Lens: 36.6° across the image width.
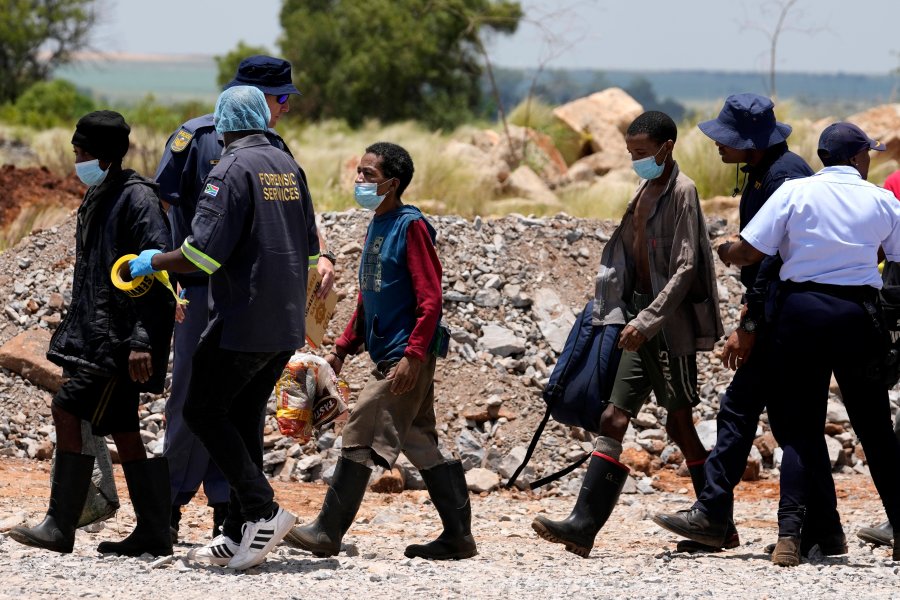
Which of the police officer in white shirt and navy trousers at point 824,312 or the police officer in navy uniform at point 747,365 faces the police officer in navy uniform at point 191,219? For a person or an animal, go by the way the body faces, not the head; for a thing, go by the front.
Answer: the police officer in navy uniform at point 747,365

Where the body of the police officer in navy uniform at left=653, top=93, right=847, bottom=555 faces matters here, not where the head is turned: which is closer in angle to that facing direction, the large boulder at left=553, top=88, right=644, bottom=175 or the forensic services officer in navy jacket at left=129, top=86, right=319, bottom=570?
the forensic services officer in navy jacket

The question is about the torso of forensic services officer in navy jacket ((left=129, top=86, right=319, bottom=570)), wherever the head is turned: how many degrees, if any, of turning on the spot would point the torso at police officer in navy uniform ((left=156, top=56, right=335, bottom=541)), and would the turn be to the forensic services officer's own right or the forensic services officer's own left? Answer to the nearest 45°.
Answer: approximately 45° to the forensic services officer's own right

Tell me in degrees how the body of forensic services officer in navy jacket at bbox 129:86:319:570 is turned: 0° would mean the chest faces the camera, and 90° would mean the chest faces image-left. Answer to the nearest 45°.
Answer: approximately 135°

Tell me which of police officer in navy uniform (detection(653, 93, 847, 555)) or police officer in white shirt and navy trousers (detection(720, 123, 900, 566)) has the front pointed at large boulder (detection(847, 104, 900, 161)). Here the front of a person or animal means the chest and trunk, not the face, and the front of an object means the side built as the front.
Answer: police officer in white shirt and navy trousers (detection(720, 123, 900, 566))

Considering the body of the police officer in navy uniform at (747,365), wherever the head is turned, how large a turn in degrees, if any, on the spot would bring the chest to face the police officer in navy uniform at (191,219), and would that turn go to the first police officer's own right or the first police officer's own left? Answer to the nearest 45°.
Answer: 0° — they already face them

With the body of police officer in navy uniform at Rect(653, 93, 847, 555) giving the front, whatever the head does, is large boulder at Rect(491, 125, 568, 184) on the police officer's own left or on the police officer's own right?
on the police officer's own right

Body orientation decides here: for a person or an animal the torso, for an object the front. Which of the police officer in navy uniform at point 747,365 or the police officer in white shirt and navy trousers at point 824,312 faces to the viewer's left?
the police officer in navy uniform at point 747,365

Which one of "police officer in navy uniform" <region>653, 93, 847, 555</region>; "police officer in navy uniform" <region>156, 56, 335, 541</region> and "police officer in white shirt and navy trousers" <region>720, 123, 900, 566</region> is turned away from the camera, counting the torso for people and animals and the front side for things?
"police officer in white shirt and navy trousers" <region>720, 123, 900, 566</region>

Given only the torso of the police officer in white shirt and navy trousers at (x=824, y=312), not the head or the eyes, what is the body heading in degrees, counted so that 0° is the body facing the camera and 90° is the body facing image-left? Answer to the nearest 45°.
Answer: approximately 180°

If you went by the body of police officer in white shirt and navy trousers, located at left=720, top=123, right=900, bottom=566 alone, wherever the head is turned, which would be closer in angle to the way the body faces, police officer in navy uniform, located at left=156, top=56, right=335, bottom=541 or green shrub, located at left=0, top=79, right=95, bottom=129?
the green shrub

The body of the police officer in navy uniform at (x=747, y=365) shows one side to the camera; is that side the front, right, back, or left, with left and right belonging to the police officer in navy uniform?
left

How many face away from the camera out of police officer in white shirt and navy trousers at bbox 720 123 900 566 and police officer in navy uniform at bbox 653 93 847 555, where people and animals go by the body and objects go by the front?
1

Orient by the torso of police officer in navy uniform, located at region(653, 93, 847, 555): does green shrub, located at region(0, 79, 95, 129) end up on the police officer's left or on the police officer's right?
on the police officer's right

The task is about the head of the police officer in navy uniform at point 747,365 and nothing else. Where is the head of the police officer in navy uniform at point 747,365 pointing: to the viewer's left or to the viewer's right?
to the viewer's left
